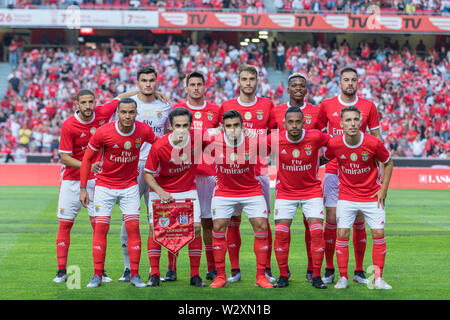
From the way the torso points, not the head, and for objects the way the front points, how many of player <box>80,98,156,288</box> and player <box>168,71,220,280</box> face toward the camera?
2

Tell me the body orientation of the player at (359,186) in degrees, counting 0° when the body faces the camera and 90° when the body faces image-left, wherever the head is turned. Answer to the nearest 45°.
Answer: approximately 0°

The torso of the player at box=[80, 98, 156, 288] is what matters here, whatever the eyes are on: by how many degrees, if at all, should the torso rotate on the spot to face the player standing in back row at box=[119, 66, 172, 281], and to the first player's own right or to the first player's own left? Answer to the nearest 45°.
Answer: approximately 180°

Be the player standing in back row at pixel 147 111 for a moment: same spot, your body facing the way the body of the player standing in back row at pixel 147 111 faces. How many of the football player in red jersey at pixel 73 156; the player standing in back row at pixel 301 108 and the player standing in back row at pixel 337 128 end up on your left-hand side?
2

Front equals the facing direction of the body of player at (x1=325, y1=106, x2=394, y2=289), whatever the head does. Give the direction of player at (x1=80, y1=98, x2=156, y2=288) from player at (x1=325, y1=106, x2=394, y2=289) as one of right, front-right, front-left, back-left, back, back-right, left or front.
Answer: right
